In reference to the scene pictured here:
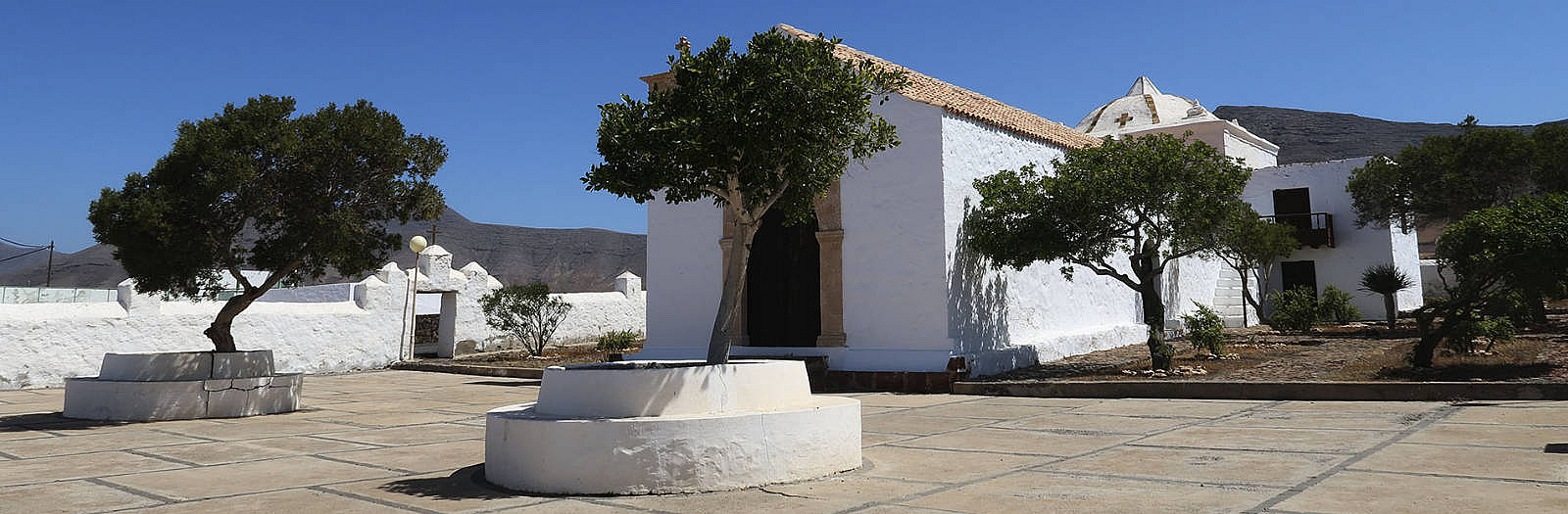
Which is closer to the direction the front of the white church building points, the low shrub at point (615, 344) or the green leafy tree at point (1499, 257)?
the low shrub

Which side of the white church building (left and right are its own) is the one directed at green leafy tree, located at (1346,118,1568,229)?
back

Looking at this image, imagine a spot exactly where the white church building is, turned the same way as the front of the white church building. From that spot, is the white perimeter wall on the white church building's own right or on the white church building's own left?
on the white church building's own right

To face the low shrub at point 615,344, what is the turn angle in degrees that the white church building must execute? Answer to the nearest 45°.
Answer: approximately 90° to its right

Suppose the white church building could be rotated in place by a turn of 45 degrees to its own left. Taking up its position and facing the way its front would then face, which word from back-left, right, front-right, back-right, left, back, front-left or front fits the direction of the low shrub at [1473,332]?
left

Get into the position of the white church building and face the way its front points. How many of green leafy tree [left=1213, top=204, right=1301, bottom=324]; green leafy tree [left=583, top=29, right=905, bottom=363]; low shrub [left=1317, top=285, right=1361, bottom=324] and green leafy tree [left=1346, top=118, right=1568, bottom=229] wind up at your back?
3

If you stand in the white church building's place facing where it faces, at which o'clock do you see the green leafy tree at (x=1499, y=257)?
The green leafy tree is roughly at 8 o'clock from the white church building.

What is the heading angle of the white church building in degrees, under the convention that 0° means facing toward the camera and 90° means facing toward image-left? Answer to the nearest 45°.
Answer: approximately 45°

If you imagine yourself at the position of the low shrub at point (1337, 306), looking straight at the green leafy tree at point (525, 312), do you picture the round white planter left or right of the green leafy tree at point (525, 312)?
left
